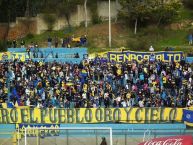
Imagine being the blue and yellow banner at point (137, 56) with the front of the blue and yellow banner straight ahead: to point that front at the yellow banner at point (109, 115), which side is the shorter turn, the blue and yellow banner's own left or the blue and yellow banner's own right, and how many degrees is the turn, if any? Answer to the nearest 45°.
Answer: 0° — it already faces it

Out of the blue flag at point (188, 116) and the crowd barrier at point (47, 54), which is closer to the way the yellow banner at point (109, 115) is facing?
the blue flag

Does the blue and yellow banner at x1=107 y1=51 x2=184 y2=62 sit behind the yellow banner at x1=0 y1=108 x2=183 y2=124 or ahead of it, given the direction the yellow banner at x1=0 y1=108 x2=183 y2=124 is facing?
behind

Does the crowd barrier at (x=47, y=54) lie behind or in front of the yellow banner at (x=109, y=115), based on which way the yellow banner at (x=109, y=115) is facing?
behind

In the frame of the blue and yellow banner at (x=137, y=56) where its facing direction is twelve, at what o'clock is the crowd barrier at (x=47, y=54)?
The crowd barrier is roughly at 3 o'clock from the blue and yellow banner.

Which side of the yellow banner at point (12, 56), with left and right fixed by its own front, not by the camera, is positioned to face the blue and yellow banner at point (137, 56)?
left

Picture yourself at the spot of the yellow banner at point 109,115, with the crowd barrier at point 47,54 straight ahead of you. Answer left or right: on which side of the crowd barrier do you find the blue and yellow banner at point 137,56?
right

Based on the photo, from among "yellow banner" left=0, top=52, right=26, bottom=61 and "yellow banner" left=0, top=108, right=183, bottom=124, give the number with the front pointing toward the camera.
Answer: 2

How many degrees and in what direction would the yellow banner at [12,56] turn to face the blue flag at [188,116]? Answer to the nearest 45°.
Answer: approximately 45° to its left

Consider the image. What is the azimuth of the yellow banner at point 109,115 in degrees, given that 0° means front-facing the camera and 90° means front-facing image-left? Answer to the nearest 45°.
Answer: approximately 0°
